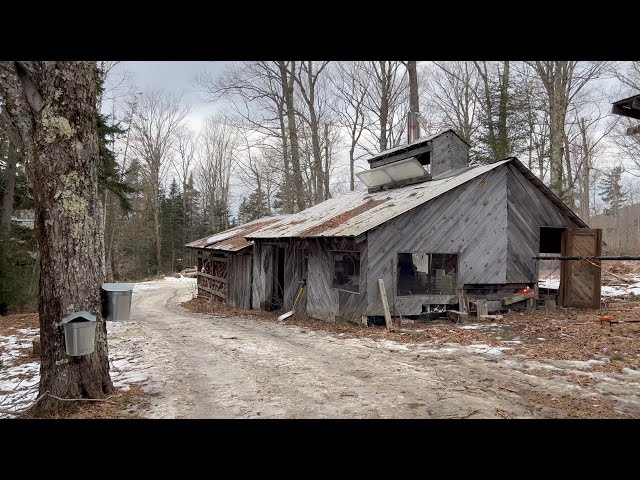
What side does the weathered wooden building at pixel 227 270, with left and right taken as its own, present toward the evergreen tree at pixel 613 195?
back

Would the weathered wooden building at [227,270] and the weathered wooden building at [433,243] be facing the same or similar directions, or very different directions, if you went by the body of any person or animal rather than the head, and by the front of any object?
same or similar directions

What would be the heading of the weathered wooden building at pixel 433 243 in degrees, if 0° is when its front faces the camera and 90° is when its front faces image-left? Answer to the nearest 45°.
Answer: approximately 45°

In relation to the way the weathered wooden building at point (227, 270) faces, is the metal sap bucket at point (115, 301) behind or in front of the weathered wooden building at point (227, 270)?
in front

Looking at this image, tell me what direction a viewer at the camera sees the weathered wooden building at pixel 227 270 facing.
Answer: facing the viewer and to the left of the viewer

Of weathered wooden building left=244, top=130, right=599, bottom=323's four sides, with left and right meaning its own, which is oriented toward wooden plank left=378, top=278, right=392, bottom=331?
front

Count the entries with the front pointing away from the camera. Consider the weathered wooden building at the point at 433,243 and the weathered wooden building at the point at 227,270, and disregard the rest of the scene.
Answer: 0

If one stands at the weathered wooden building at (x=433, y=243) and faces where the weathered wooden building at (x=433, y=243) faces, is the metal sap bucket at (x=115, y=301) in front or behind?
in front
